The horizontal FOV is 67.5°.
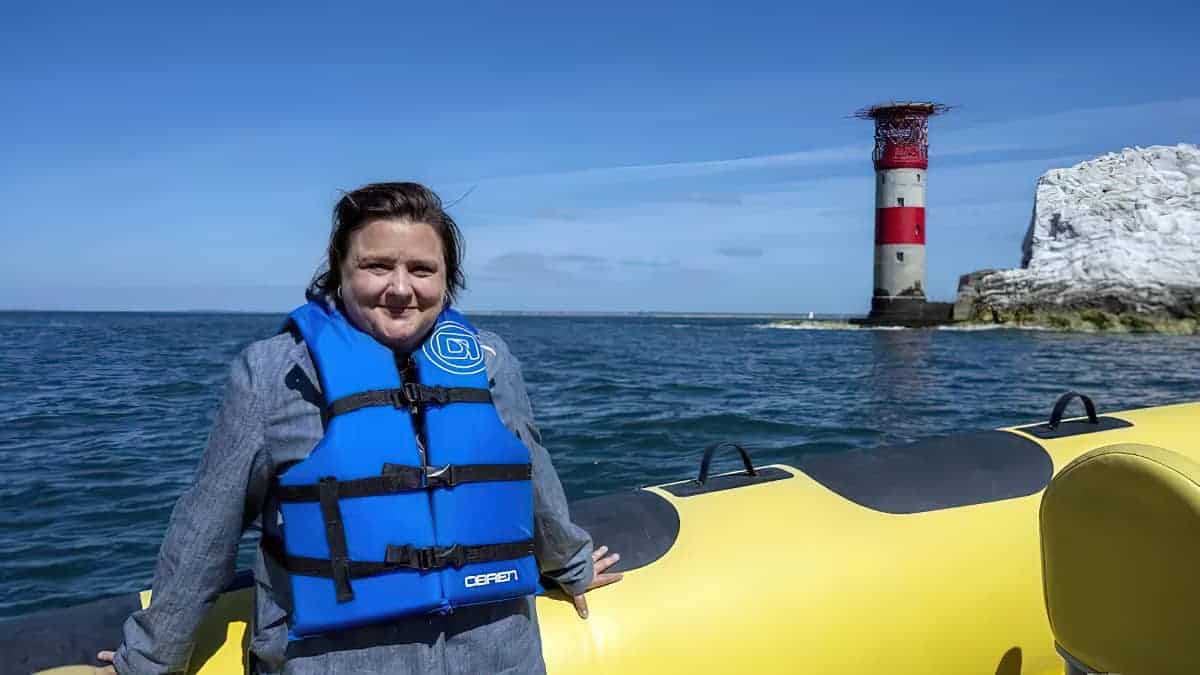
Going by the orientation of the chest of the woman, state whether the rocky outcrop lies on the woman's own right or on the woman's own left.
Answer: on the woman's own left

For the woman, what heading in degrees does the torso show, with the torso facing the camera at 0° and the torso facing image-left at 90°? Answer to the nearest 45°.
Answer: approximately 0°

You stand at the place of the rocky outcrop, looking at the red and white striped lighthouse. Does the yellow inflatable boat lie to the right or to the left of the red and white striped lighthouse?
left

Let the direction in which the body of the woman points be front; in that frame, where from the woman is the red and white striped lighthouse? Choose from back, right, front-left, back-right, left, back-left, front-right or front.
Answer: back-left
